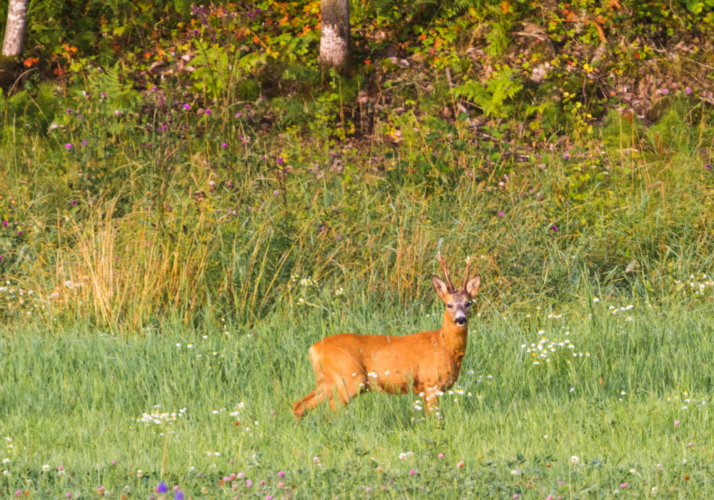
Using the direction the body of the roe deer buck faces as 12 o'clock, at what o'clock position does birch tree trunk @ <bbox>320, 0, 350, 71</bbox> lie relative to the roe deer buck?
The birch tree trunk is roughly at 9 o'clock from the roe deer buck.

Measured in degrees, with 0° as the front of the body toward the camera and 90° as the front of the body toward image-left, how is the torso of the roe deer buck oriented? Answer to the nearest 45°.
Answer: approximately 270°

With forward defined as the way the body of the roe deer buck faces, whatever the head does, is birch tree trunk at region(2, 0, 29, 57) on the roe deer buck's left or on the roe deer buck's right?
on the roe deer buck's left
